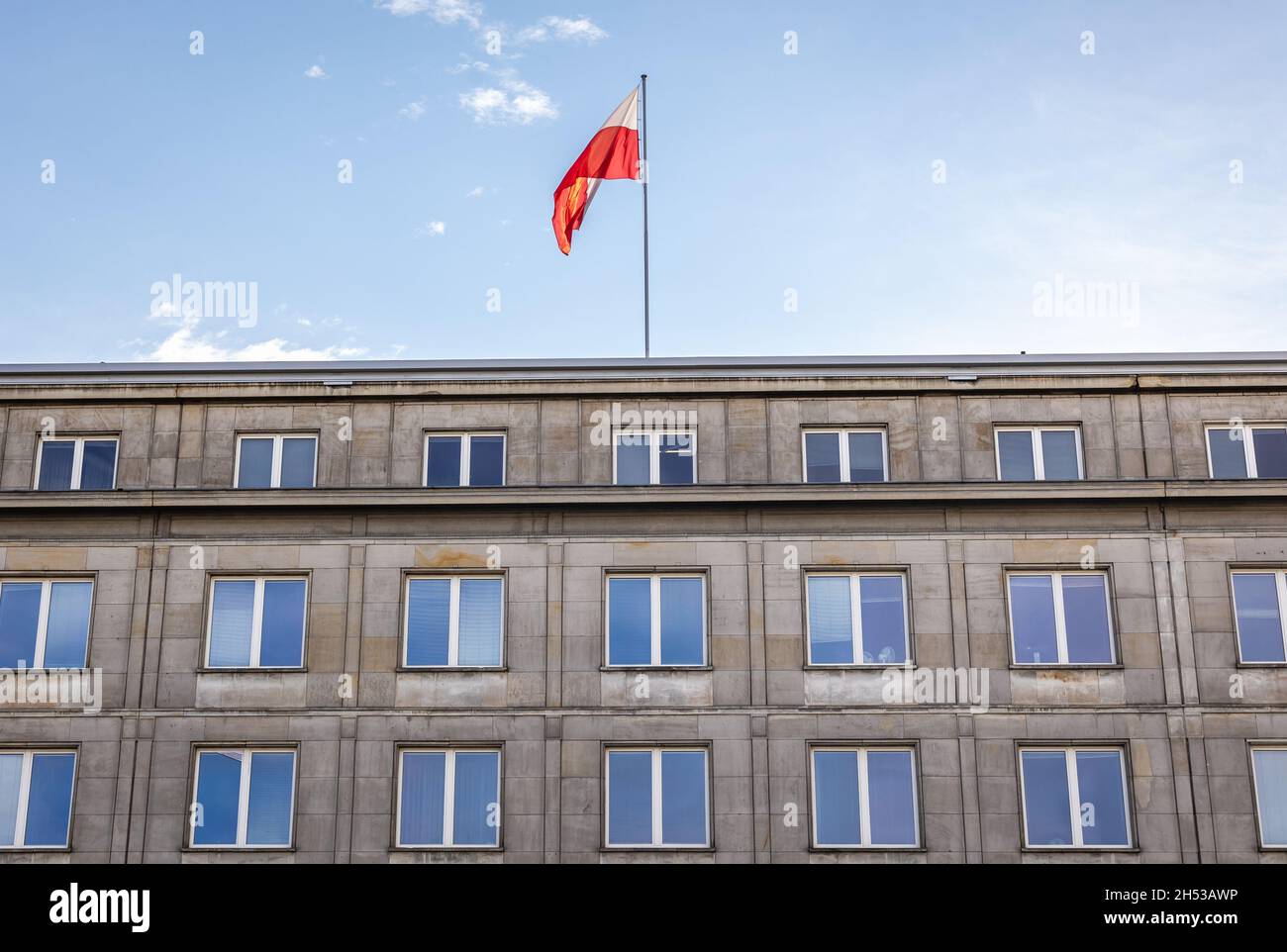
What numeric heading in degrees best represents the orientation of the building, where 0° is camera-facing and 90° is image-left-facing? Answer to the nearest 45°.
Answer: approximately 0°
